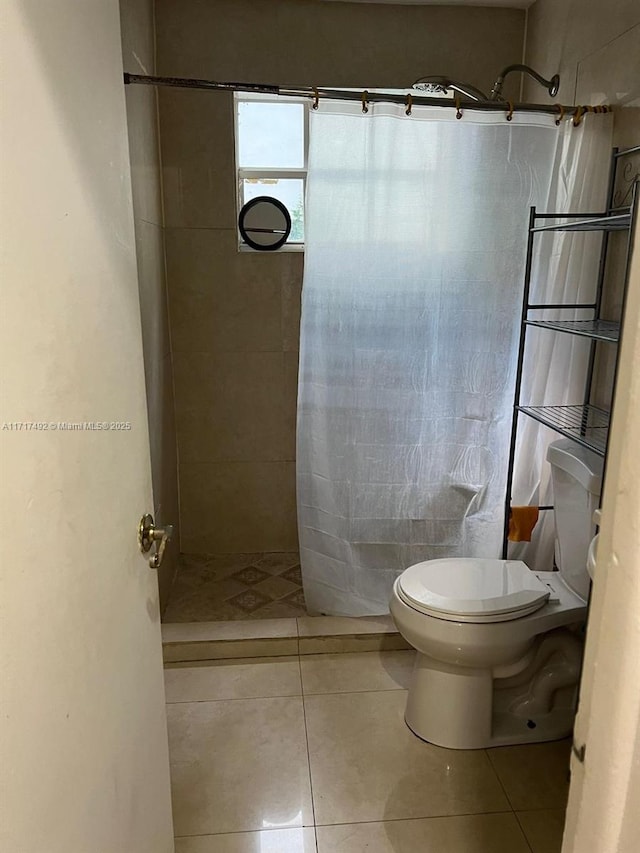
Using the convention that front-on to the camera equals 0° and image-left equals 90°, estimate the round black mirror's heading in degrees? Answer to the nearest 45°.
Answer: approximately 0°

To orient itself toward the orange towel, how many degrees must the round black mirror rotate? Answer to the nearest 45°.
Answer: approximately 45° to its left

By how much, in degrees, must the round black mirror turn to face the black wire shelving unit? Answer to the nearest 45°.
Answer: approximately 45° to its left

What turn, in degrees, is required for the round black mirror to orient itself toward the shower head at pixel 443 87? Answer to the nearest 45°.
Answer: approximately 45° to its left

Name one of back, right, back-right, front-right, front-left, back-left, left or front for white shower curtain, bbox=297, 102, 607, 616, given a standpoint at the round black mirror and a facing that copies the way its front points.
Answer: front-left

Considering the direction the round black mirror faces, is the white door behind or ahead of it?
ahead
